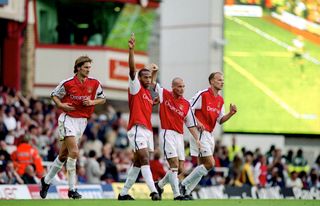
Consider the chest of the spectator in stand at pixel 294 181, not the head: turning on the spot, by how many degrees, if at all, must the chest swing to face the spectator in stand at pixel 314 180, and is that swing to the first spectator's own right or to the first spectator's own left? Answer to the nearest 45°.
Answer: approximately 135° to the first spectator's own left

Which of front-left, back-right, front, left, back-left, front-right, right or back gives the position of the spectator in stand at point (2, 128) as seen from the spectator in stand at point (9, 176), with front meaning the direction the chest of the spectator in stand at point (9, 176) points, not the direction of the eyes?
back

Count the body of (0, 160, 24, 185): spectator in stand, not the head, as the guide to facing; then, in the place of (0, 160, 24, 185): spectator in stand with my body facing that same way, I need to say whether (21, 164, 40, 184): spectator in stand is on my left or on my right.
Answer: on my left

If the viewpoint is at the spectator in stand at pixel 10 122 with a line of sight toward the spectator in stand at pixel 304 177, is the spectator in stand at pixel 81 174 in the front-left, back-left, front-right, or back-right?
front-right

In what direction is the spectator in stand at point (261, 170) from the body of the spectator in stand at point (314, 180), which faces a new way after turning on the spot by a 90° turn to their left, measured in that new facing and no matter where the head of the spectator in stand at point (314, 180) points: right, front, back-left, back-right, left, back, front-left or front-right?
back-right

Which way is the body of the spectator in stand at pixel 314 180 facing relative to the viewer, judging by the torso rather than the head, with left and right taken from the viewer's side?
facing the viewer

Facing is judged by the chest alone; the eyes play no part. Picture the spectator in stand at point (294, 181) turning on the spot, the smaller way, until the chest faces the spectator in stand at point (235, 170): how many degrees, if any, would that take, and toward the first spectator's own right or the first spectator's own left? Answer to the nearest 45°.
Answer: approximately 45° to the first spectator's own right

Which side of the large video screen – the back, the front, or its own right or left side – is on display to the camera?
front

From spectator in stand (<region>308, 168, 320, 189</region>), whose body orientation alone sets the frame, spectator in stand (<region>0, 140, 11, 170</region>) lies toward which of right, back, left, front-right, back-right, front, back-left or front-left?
front-right
